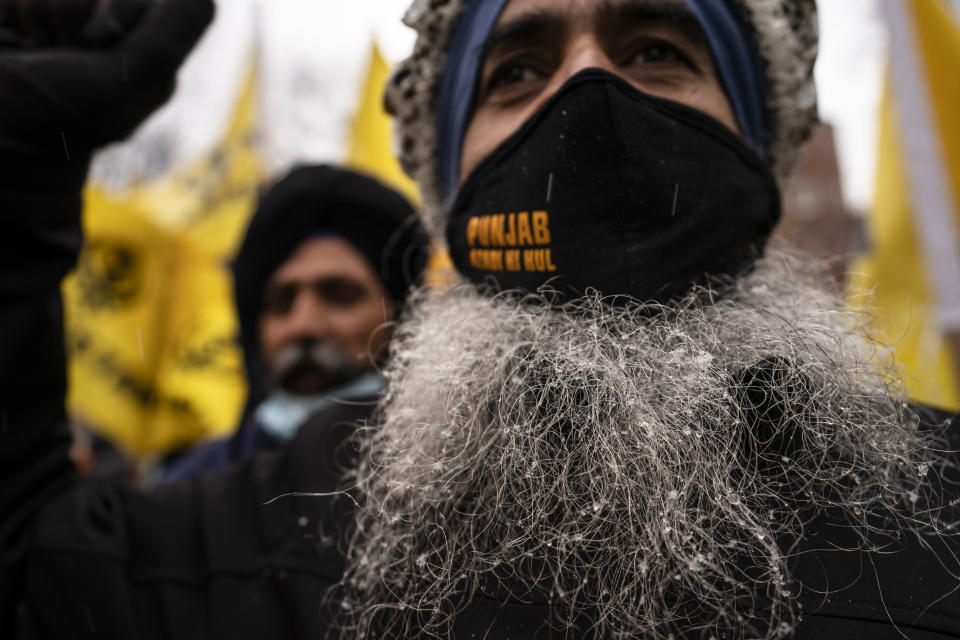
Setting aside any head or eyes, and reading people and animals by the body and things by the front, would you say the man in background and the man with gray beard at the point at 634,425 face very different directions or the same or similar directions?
same or similar directions

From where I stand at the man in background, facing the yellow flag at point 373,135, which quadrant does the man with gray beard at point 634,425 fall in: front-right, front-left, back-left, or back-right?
back-right

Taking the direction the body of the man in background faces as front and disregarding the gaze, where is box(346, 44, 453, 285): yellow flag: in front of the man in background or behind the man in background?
behind

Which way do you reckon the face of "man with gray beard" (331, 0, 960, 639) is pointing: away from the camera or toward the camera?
toward the camera

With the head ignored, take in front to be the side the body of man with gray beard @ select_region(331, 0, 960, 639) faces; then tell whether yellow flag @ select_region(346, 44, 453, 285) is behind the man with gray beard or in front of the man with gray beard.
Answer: behind

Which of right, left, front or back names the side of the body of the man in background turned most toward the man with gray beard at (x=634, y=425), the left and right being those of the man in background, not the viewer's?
front

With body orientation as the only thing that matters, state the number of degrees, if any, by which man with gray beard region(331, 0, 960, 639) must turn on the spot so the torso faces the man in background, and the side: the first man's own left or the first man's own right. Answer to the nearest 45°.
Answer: approximately 135° to the first man's own right

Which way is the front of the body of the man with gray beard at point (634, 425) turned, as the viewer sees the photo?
toward the camera

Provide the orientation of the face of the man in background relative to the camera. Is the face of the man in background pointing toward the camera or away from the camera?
toward the camera

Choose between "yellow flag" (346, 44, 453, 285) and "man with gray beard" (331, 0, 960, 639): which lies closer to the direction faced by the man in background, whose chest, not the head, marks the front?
the man with gray beard

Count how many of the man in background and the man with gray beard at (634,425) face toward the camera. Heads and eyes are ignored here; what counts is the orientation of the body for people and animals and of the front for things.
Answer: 2
